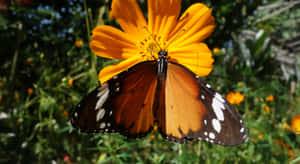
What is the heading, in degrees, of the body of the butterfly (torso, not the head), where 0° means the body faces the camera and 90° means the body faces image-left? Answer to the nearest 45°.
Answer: approximately 180°
